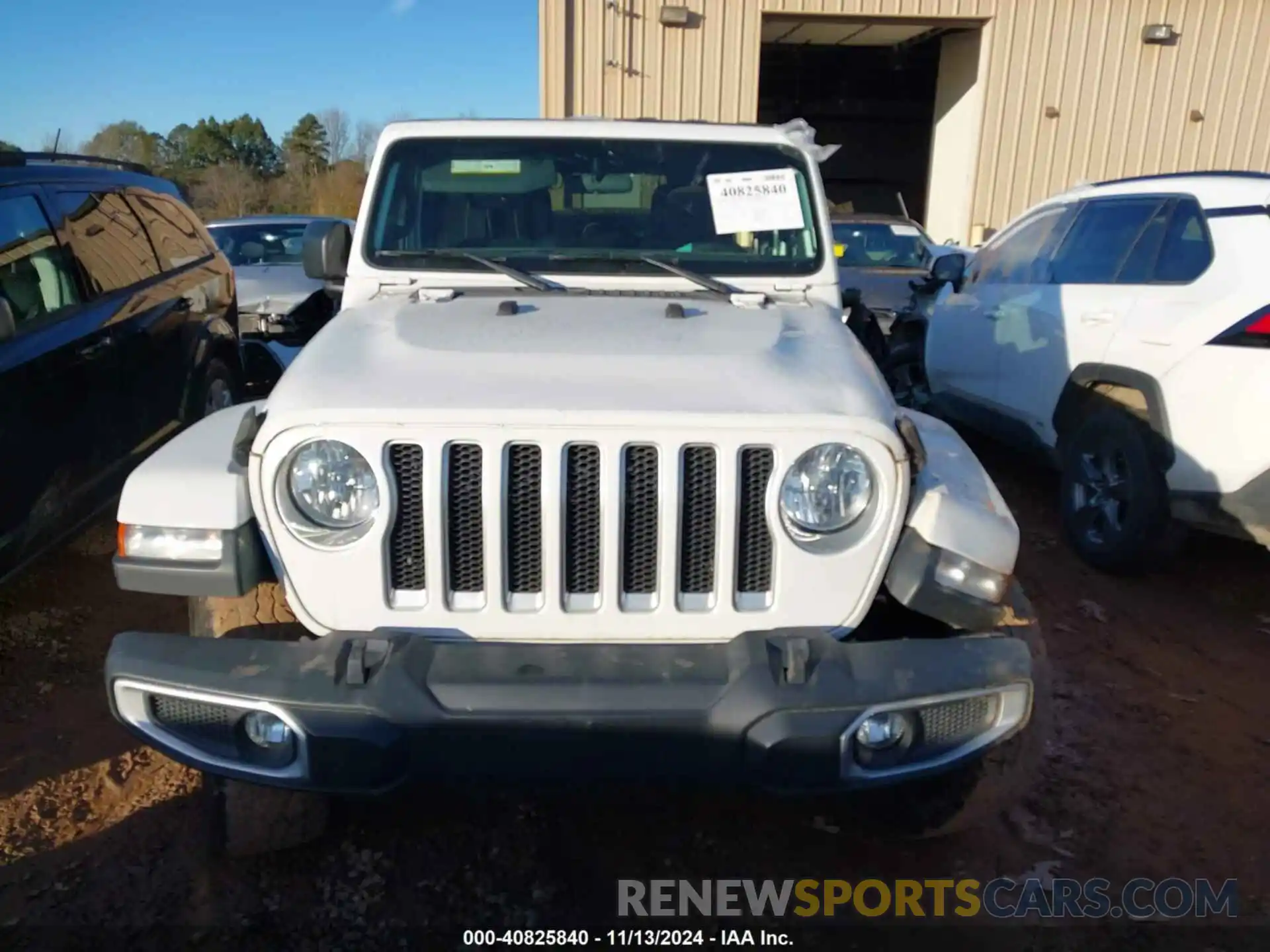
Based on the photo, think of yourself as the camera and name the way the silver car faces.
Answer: facing the viewer

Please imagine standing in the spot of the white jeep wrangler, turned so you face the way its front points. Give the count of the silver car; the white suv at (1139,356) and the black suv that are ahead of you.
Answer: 0

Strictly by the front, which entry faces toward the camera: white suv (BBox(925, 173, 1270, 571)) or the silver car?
the silver car

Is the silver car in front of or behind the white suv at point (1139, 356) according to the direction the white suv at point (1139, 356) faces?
in front

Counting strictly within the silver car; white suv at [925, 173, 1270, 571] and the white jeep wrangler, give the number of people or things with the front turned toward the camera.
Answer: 2

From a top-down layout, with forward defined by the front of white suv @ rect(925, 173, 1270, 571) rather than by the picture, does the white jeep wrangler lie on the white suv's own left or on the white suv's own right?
on the white suv's own left

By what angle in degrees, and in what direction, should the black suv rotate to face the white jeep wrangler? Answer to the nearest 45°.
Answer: approximately 45° to its left

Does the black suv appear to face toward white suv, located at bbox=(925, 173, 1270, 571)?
no

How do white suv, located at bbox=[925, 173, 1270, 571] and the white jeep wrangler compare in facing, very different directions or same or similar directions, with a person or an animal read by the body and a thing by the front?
very different directions

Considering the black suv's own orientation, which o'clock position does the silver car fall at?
The silver car is roughly at 5 o'clock from the black suv.

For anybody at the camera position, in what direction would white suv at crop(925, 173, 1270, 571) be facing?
facing away from the viewer and to the left of the viewer

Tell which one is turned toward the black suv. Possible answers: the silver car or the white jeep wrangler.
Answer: the silver car

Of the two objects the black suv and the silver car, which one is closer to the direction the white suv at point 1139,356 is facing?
the silver car

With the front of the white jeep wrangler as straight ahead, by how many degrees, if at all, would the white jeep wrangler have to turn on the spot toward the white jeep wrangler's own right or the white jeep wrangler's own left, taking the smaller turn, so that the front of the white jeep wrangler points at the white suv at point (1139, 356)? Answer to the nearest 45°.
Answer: approximately 135° to the white jeep wrangler's own left

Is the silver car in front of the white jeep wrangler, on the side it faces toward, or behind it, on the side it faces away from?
behind
